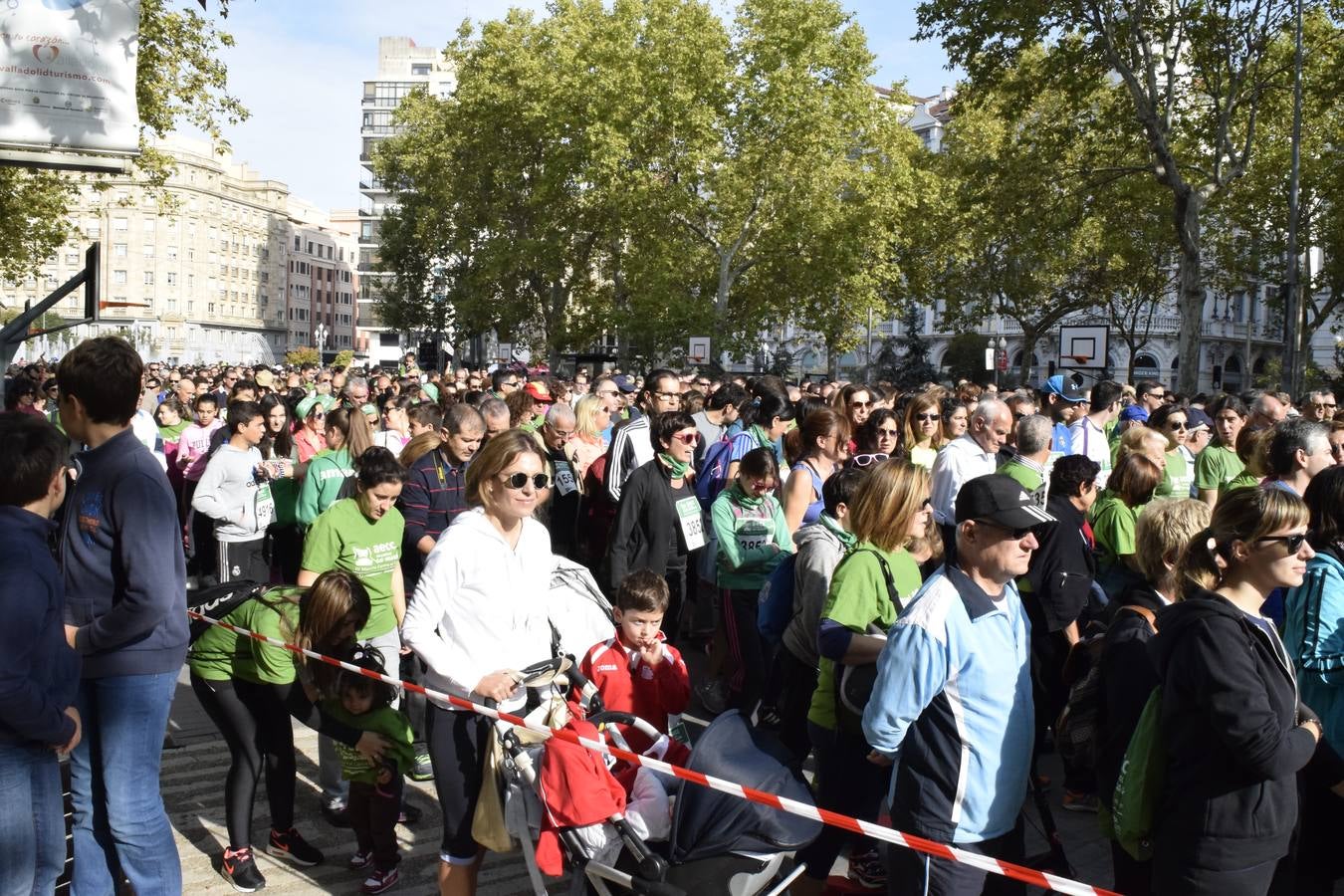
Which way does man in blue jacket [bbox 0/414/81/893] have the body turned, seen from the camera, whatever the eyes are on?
to the viewer's right

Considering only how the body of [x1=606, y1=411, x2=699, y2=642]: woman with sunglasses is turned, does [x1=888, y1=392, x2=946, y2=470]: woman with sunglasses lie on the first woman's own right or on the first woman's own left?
on the first woman's own left

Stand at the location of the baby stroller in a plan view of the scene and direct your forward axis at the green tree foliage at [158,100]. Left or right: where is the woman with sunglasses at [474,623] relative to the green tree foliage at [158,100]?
left

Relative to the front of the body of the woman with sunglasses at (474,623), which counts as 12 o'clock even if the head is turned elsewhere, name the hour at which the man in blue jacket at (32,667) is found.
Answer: The man in blue jacket is roughly at 4 o'clock from the woman with sunglasses.

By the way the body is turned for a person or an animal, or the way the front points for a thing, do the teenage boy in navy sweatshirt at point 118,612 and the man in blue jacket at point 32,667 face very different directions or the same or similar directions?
very different directions

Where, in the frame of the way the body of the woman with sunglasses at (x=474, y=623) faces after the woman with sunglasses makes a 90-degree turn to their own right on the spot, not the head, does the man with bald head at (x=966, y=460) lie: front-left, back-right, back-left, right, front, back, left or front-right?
back

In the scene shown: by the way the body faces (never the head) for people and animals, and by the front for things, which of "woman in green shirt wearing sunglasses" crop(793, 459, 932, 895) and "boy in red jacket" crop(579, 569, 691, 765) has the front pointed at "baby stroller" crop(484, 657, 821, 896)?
the boy in red jacket

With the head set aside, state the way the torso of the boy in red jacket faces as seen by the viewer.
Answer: toward the camera

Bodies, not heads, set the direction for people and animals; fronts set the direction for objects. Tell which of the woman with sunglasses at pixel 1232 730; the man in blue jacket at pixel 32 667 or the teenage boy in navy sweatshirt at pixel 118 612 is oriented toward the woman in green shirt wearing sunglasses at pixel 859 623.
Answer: the man in blue jacket

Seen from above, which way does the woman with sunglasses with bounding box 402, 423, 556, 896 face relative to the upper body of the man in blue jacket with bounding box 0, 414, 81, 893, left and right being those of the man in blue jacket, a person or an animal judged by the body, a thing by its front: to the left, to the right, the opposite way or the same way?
to the right
